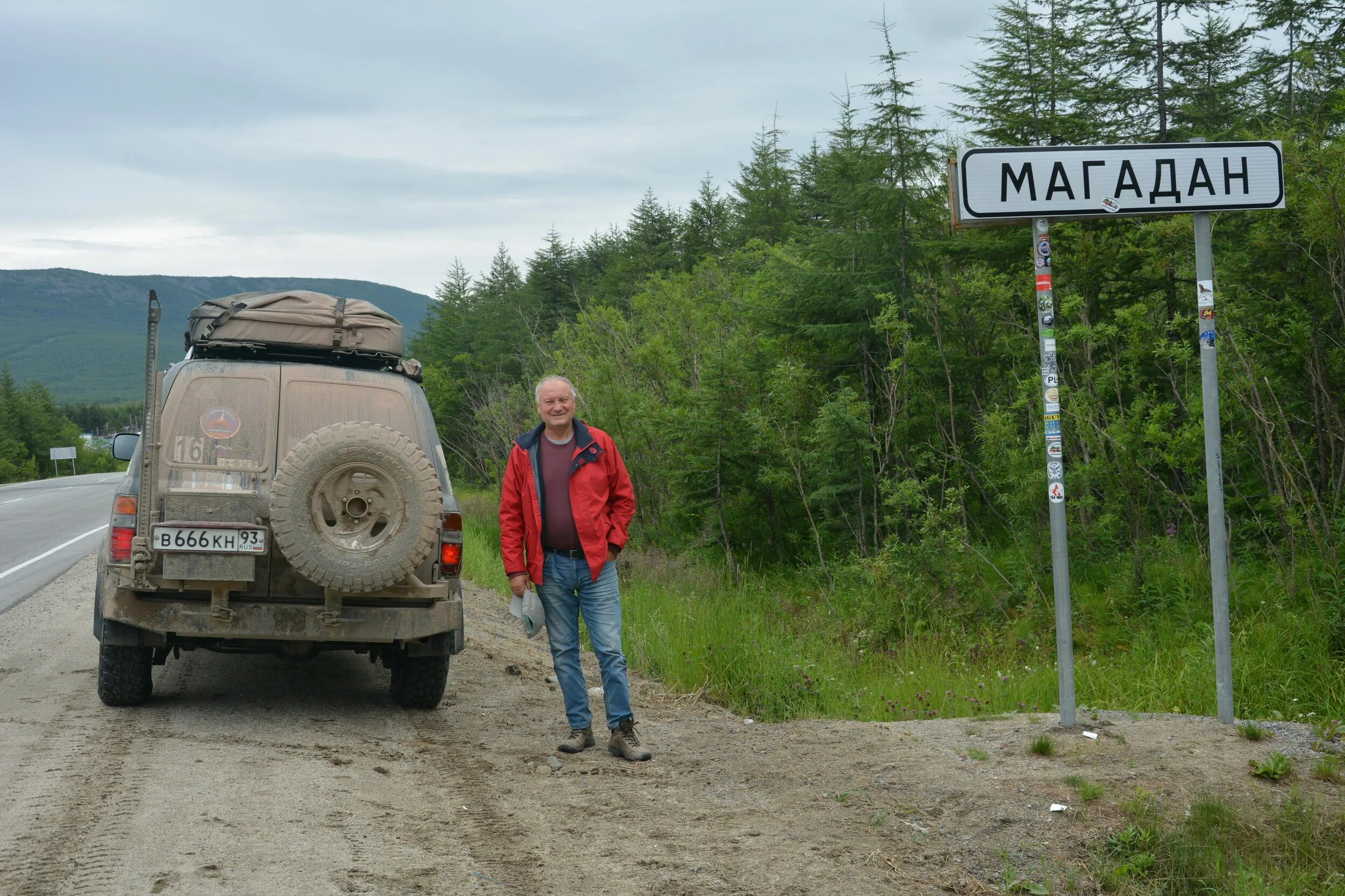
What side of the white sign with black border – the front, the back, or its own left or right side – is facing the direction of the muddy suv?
right

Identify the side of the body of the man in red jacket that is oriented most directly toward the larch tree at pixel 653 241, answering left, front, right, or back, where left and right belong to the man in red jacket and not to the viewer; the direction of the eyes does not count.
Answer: back

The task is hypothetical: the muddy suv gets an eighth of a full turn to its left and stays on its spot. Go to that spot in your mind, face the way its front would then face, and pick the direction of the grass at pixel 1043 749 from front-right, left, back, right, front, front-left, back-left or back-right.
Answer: back

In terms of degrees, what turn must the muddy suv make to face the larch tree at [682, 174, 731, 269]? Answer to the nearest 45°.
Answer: approximately 45° to its right

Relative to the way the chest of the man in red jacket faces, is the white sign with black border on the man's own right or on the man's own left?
on the man's own left

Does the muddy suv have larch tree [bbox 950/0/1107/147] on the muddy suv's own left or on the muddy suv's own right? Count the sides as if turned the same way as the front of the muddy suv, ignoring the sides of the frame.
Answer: on the muddy suv's own right

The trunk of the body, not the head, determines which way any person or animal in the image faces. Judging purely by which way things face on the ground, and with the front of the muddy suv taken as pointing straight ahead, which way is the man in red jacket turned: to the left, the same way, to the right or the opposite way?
the opposite way

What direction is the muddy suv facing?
away from the camera

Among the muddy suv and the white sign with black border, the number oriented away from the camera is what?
1

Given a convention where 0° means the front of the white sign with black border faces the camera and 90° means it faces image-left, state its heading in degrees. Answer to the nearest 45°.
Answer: approximately 0°

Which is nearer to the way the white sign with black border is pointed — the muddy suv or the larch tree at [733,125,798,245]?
the muddy suv

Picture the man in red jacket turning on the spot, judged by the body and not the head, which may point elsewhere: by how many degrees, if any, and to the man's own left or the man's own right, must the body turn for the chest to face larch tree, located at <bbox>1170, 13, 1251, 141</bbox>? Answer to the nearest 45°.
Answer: approximately 135° to the man's own left

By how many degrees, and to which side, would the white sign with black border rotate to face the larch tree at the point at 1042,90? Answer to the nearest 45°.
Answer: approximately 180°

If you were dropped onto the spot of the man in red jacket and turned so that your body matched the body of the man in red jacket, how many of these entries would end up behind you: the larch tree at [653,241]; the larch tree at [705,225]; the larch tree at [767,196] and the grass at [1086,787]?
3
